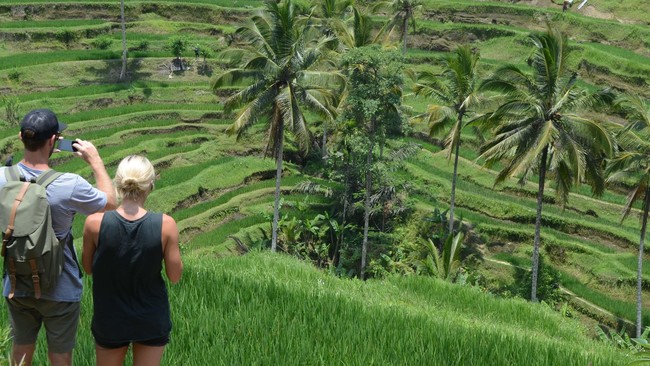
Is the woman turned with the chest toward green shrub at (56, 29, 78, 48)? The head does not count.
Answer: yes

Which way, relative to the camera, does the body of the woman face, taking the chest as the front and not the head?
away from the camera

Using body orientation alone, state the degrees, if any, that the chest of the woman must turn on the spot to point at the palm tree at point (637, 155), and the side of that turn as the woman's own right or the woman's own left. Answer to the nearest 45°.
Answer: approximately 45° to the woman's own right

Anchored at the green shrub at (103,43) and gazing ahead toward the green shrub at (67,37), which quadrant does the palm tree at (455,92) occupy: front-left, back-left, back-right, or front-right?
back-left

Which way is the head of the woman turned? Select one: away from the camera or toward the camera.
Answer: away from the camera

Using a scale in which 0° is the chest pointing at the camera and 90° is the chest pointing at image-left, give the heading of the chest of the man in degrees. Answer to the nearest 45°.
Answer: approximately 225°
